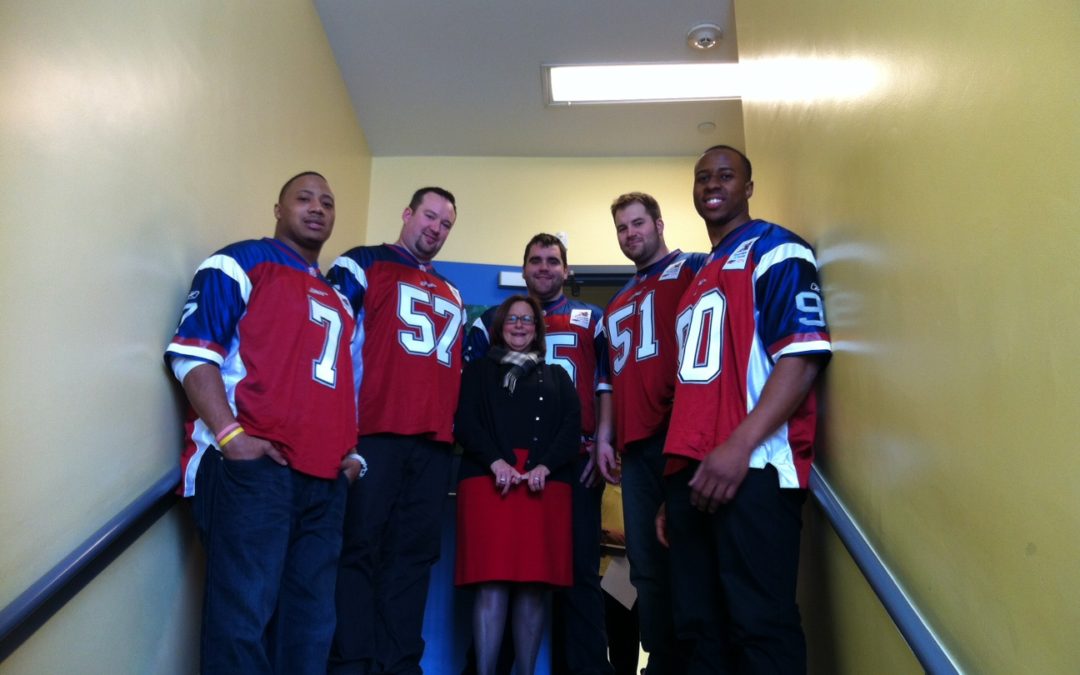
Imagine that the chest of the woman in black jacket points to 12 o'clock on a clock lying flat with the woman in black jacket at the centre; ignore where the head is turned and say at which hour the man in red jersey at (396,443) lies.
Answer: The man in red jersey is roughly at 3 o'clock from the woman in black jacket.

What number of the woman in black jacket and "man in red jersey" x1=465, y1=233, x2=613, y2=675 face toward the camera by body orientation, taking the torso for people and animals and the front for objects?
2

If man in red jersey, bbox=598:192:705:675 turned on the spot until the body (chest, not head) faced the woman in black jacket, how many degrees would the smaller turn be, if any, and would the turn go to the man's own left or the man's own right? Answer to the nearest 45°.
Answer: approximately 45° to the man's own right

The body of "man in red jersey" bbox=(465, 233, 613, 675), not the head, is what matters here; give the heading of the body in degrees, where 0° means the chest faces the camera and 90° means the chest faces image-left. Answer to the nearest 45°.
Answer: approximately 0°

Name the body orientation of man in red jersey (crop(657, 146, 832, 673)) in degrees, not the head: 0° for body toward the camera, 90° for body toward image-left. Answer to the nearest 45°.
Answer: approximately 45°
